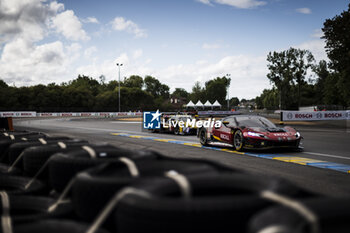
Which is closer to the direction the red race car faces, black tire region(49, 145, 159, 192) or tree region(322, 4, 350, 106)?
the black tire

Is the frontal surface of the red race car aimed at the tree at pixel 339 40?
no

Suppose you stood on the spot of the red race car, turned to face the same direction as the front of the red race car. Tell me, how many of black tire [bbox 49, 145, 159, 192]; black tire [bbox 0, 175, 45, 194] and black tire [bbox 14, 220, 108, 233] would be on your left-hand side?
0

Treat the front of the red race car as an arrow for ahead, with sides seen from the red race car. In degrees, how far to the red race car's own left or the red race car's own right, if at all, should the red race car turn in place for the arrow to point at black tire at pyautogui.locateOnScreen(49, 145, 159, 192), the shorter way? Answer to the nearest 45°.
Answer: approximately 45° to the red race car's own right

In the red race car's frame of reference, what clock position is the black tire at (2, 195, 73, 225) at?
The black tire is roughly at 2 o'clock from the red race car.

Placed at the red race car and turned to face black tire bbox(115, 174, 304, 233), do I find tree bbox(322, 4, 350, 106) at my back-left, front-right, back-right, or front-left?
back-left

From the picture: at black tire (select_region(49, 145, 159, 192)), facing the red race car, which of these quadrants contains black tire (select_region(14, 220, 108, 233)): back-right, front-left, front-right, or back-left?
back-right

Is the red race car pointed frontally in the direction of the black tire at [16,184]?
no

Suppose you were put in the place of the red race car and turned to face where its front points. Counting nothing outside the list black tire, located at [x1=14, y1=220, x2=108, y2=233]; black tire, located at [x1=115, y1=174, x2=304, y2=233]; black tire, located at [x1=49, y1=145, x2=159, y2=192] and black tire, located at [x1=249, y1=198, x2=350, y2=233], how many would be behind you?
0

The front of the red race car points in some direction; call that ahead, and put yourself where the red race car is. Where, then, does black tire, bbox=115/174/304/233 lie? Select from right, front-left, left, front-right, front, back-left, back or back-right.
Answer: front-right

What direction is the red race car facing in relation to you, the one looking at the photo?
facing the viewer and to the right of the viewer

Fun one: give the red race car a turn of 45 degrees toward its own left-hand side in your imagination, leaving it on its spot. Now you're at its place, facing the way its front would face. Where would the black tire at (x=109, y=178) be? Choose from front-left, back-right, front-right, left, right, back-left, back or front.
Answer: right

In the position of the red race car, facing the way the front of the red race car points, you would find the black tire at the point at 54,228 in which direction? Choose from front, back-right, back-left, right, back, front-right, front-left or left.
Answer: front-right

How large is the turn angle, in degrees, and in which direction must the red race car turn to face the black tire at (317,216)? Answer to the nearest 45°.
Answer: approximately 45° to its right
